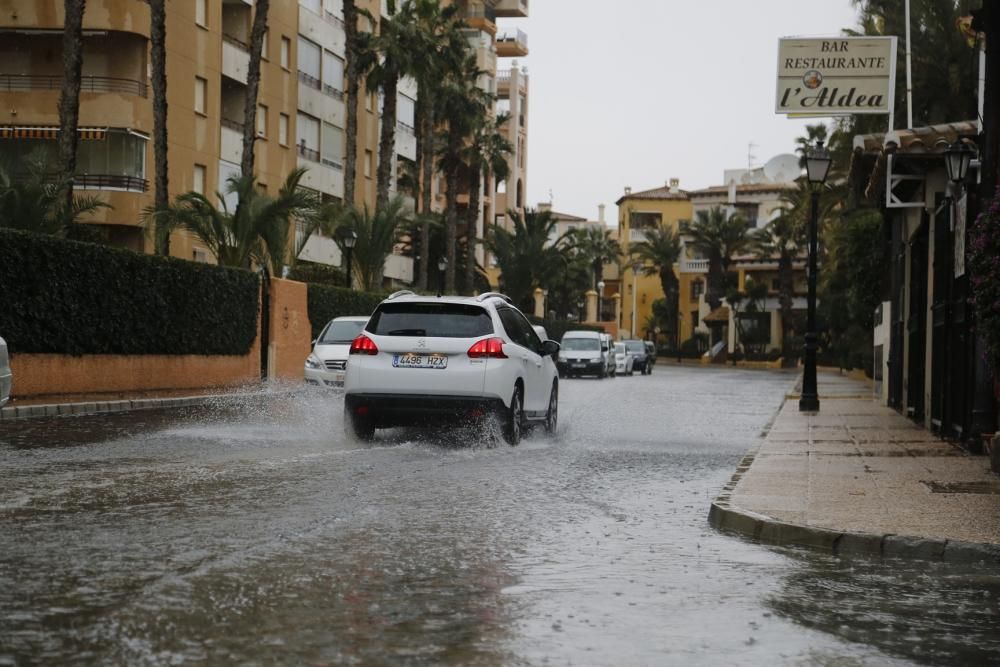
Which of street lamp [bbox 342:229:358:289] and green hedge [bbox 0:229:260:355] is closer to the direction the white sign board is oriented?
the green hedge

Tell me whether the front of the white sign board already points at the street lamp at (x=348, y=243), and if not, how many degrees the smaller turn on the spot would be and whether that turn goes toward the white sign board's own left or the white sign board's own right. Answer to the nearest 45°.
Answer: approximately 135° to the white sign board's own right

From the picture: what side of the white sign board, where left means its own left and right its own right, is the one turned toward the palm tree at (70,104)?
right

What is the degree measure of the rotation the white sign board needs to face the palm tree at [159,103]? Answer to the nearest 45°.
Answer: approximately 90° to its right

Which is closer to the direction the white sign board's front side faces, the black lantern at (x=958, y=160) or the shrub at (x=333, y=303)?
the black lantern

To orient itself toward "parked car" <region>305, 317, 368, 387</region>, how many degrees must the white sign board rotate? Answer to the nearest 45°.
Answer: approximately 90° to its right

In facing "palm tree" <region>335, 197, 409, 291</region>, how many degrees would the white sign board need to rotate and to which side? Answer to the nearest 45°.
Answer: approximately 135° to its right

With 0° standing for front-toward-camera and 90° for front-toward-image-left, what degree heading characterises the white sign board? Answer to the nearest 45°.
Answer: approximately 0°
